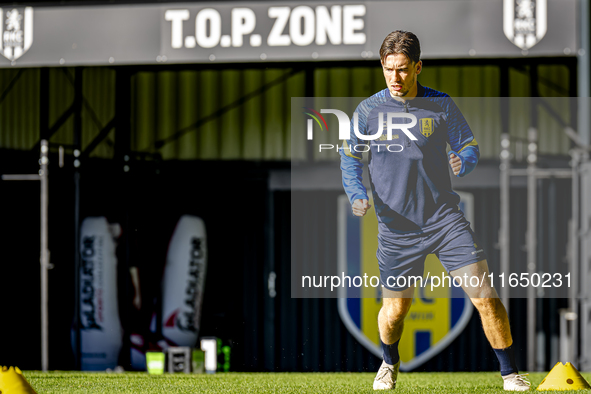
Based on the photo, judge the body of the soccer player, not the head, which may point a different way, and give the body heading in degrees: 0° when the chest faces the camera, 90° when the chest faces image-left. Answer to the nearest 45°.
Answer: approximately 0°

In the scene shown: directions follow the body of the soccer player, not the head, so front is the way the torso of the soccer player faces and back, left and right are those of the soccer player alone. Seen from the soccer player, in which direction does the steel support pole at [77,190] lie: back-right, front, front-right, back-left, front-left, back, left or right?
back-right

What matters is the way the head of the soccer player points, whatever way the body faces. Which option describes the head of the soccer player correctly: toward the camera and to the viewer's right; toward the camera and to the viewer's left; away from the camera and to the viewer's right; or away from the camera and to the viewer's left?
toward the camera and to the viewer's left

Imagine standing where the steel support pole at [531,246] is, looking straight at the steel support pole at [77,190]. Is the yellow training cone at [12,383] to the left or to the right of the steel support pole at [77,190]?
left

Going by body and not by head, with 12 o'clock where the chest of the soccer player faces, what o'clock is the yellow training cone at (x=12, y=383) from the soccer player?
The yellow training cone is roughly at 2 o'clock from the soccer player.

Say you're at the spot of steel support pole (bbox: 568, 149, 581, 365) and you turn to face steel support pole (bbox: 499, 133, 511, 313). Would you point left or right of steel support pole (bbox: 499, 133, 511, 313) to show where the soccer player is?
left

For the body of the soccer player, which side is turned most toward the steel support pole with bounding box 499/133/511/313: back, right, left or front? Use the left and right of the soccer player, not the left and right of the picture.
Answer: back

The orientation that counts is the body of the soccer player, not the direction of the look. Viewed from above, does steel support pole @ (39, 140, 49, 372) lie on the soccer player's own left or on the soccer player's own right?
on the soccer player's own right

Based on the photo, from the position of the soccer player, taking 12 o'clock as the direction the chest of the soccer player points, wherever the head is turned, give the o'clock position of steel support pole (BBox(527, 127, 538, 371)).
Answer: The steel support pole is roughly at 7 o'clock from the soccer player.
